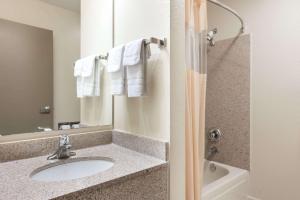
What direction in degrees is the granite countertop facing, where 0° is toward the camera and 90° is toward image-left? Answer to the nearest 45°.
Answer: approximately 315°

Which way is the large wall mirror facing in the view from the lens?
facing the viewer and to the right of the viewer
